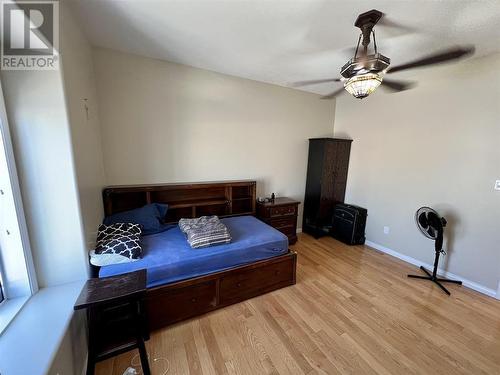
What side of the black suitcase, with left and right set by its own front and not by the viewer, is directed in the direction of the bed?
front

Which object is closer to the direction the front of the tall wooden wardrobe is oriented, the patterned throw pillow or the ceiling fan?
the ceiling fan

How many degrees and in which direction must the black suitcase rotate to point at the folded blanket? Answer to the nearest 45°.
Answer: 0° — it already faces it

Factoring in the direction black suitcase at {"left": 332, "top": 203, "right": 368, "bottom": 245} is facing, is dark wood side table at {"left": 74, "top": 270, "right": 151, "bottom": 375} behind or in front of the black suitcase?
in front

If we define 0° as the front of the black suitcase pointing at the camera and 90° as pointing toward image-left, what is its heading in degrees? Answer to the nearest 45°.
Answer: approximately 45°

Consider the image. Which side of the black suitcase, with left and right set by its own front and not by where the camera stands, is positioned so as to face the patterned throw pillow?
front

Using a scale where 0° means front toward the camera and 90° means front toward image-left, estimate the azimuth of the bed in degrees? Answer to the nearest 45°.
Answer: approximately 315°

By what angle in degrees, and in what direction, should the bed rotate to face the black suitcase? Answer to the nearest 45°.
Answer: approximately 45° to its left

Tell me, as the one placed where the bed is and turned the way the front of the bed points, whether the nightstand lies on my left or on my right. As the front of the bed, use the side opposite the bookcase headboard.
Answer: on my left

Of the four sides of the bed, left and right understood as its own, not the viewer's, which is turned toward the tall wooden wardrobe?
front
